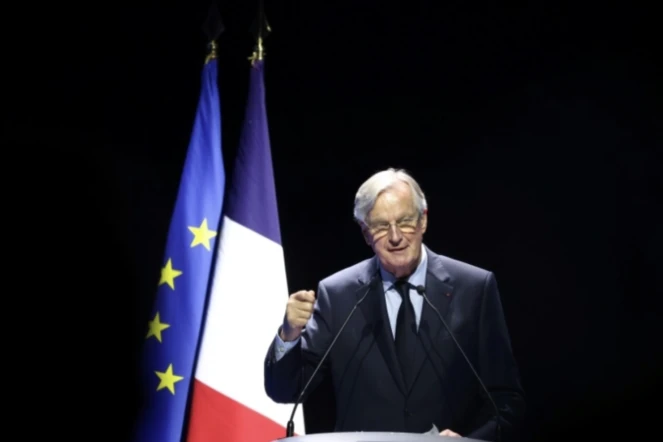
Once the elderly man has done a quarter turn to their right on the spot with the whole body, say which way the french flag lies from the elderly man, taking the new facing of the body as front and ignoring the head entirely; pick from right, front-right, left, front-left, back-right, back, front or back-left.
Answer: front-right

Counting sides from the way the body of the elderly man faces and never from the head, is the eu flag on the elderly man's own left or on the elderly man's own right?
on the elderly man's own right

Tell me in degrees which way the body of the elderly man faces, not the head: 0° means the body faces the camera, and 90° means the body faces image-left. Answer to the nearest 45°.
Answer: approximately 0°

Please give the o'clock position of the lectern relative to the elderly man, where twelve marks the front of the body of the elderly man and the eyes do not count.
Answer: The lectern is roughly at 12 o'clock from the elderly man.

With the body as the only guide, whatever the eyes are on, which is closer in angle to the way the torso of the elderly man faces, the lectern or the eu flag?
the lectern
